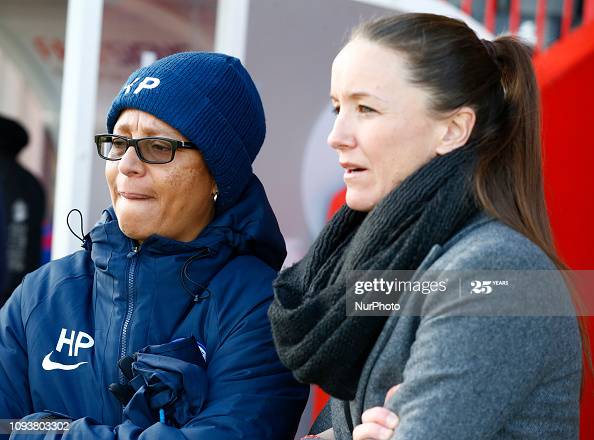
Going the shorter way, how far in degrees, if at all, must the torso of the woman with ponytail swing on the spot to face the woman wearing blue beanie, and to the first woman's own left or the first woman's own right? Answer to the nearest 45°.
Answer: approximately 90° to the first woman's own right

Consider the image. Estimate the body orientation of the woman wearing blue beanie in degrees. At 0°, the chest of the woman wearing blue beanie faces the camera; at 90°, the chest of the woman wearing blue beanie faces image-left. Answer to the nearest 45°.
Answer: approximately 45°

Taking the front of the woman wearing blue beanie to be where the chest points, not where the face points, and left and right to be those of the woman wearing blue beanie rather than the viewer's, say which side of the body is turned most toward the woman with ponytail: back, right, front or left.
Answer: left
